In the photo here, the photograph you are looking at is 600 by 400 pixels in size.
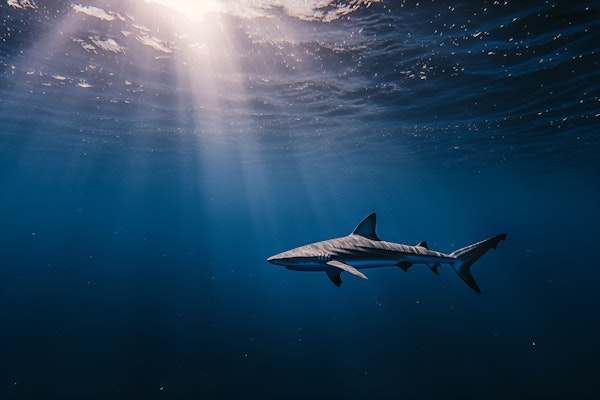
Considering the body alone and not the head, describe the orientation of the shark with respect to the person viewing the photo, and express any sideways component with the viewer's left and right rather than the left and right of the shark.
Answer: facing to the left of the viewer
